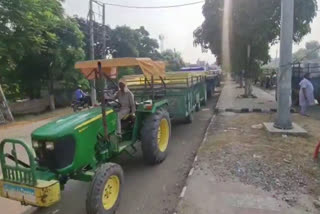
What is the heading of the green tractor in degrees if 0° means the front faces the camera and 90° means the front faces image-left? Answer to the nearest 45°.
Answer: approximately 45°

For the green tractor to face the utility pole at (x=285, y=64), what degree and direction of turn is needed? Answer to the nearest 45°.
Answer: approximately 180°

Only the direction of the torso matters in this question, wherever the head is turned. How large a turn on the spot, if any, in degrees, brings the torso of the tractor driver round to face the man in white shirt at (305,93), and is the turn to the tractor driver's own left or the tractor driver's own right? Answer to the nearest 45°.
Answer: approximately 180°

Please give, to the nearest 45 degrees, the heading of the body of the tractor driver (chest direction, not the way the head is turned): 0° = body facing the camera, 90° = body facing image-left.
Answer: approximately 45°

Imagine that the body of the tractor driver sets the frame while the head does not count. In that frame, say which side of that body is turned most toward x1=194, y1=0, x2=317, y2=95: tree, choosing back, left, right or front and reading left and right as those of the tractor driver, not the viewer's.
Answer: back

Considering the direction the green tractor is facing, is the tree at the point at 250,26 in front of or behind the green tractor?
behind

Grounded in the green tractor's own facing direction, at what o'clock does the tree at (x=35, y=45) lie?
The tree is roughly at 4 o'clock from the green tractor.

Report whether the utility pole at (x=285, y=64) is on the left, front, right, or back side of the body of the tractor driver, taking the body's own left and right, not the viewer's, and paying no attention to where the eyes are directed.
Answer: back

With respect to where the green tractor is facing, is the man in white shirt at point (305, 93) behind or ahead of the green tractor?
behind
